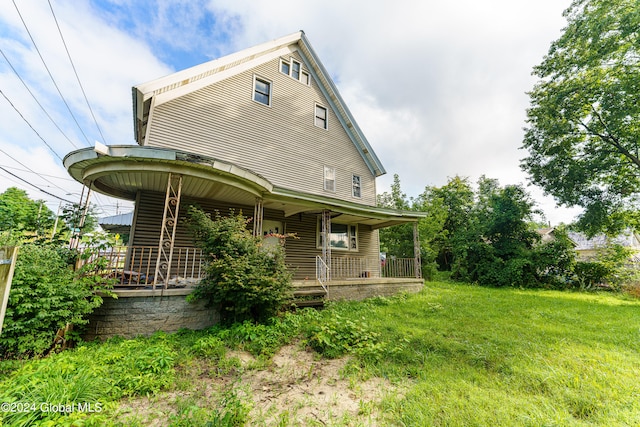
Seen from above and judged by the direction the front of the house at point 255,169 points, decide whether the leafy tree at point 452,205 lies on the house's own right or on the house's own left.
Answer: on the house's own left

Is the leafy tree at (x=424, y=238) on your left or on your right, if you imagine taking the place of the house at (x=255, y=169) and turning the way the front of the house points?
on your left

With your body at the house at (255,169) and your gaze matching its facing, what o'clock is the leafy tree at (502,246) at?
The leafy tree is roughly at 10 o'clock from the house.

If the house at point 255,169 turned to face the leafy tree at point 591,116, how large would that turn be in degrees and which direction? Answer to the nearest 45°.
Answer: approximately 45° to its left

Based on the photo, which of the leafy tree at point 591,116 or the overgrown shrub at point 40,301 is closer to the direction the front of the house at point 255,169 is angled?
the leafy tree
